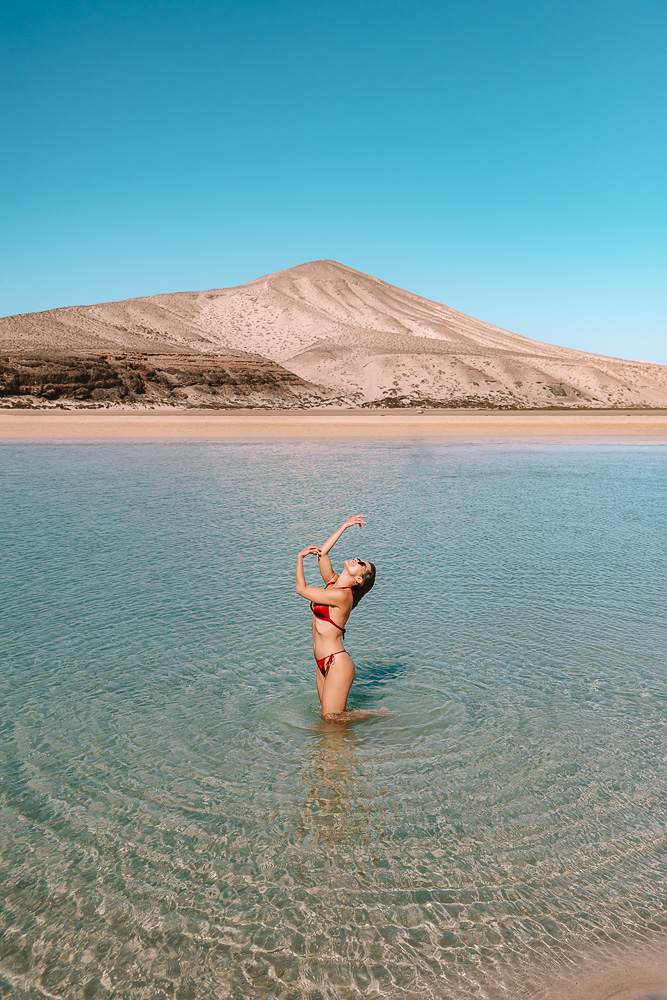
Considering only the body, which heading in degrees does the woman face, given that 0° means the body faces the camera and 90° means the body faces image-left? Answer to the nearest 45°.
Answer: approximately 45°
